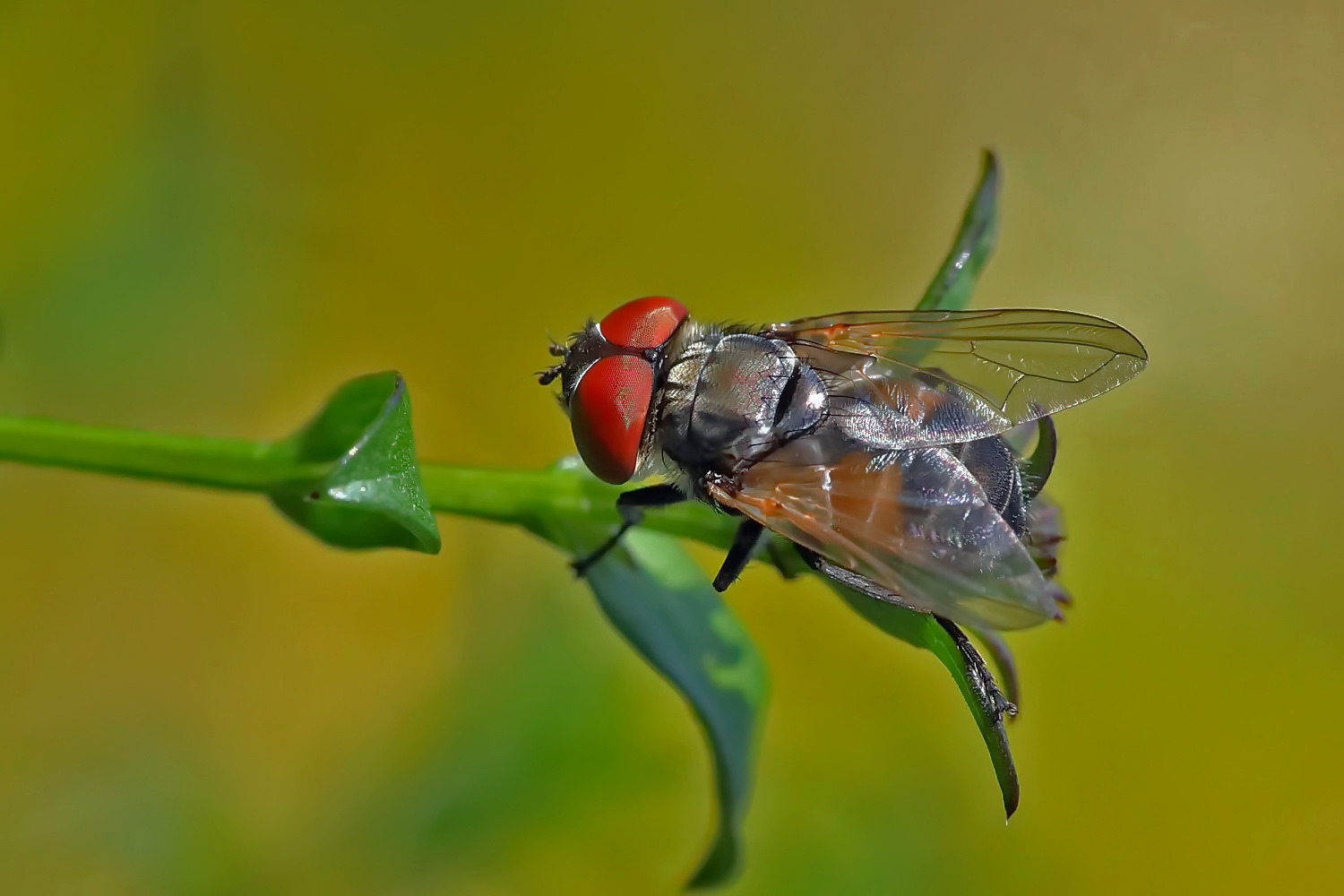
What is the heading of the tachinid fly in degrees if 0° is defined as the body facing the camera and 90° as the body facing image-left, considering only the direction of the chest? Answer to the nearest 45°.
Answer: approximately 90°
